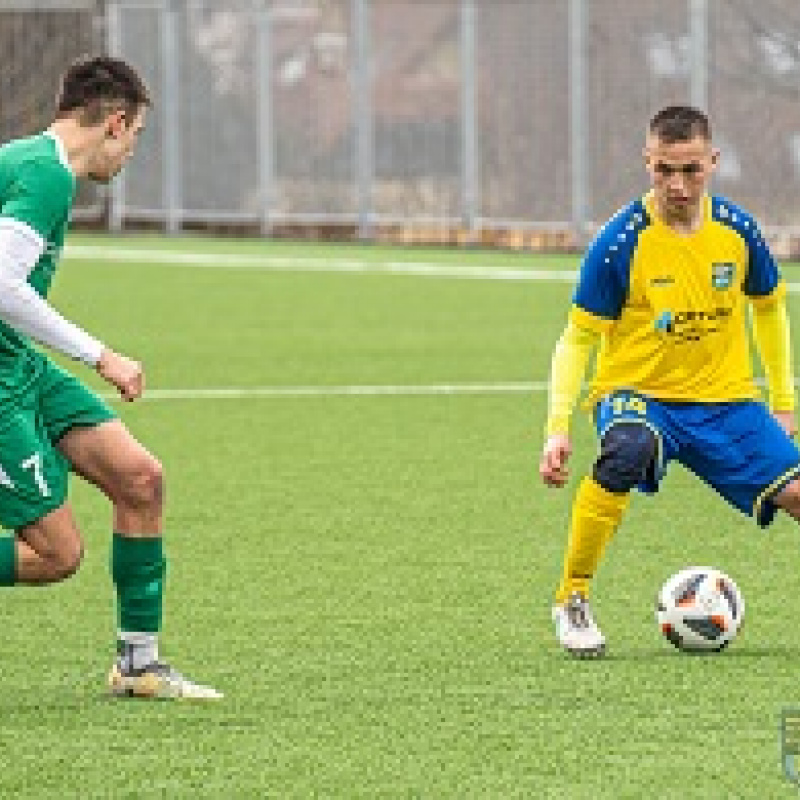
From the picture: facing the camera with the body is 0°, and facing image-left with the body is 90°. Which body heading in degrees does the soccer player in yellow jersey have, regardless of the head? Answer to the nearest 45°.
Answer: approximately 0°

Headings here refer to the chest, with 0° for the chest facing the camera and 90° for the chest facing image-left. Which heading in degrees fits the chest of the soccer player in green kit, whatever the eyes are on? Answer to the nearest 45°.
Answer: approximately 270°

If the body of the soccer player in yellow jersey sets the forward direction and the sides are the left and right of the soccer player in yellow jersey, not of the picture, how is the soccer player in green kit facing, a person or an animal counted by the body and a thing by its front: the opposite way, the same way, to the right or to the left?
to the left

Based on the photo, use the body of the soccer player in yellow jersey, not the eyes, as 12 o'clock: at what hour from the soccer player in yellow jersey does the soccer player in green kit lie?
The soccer player in green kit is roughly at 2 o'clock from the soccer player in yellow jersey.

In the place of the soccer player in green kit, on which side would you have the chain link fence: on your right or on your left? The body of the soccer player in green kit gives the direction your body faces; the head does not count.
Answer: on your left

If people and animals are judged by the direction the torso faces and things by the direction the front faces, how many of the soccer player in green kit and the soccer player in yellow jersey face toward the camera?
1

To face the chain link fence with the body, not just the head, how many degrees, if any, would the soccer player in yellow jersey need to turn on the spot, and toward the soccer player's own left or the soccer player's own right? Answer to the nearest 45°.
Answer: approximately 180°

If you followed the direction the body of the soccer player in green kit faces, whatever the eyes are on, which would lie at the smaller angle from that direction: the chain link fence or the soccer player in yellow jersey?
the soccer player in yellow jersey
